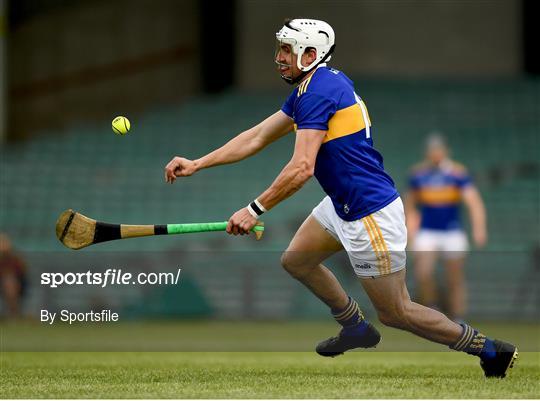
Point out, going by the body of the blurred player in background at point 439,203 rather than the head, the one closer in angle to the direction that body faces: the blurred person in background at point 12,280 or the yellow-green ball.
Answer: the yellow-green ball

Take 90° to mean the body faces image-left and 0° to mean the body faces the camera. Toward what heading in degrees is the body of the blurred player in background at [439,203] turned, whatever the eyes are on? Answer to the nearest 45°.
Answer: approximately 0°

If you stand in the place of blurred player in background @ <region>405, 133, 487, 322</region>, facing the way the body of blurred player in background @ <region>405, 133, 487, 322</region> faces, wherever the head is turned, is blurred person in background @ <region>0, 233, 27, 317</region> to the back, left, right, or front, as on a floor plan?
right

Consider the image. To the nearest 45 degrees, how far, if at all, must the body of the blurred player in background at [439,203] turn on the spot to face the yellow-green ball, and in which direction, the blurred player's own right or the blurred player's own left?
0° — they already face it

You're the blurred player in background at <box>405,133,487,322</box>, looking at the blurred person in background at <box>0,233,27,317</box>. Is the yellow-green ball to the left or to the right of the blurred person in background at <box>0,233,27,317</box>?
left
